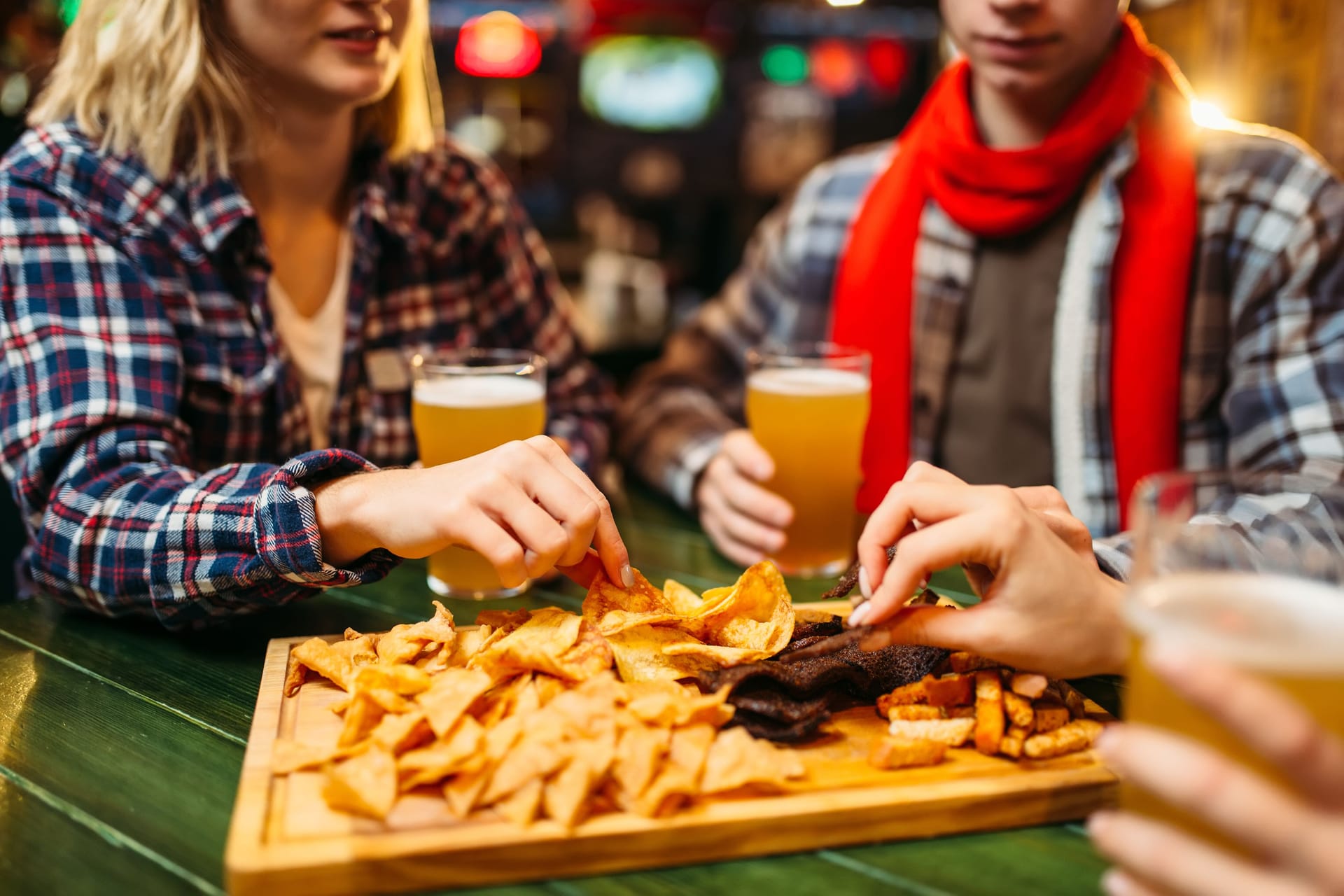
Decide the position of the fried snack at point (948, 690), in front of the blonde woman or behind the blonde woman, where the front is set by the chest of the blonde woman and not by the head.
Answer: in front

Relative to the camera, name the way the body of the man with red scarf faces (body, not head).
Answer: toward the camera

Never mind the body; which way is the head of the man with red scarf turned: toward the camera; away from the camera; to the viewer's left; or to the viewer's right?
toward the camera

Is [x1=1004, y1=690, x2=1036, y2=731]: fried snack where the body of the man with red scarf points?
yes

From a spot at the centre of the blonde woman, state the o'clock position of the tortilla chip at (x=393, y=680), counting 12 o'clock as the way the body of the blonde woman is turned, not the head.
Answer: The tortilla chip is roughly at 1 o'clock from the blonde woman.

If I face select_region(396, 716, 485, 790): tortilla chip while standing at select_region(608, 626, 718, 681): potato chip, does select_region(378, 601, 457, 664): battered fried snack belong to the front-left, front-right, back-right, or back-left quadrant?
front-right

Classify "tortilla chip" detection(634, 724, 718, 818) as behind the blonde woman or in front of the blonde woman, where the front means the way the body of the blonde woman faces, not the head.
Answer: in front

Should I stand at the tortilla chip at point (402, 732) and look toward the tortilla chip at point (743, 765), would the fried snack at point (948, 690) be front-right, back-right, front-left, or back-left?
front-left

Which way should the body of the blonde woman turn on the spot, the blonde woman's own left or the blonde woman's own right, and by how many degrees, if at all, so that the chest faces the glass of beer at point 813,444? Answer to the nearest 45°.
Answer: approximately 45° to the blonde woman's own left

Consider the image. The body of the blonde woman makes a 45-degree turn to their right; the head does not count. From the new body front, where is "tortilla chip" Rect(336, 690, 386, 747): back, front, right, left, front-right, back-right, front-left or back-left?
front

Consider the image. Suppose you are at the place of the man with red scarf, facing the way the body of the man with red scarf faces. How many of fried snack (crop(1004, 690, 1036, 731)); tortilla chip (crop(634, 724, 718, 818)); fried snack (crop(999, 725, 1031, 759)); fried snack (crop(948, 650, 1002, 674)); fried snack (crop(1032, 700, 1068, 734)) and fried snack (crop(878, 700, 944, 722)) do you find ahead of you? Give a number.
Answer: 6

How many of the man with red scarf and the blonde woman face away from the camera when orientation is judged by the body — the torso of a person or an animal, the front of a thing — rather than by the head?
0

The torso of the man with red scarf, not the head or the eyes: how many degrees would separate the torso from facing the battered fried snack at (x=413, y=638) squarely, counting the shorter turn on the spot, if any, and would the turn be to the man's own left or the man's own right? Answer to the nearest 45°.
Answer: approximately 45° to the man's own right

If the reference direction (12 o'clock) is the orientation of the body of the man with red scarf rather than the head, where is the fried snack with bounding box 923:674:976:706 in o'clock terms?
The fried snack is roughly at 12 o'clock from the man with red scarf.

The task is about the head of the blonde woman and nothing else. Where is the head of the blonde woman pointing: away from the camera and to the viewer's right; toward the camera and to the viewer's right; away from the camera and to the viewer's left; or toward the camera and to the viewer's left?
toward the camera and to the viewer's right

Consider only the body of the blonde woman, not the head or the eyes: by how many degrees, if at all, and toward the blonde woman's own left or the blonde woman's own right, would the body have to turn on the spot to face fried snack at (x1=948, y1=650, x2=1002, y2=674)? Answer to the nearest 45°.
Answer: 0° — they already face it

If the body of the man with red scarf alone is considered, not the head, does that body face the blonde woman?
no
